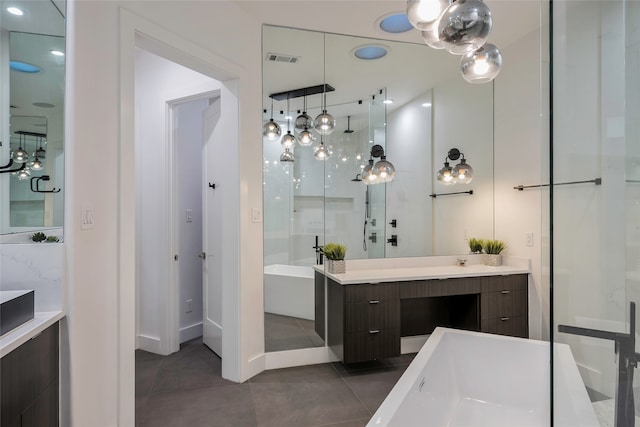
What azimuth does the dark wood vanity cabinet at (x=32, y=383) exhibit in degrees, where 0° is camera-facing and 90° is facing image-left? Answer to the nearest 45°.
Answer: approximately 315°

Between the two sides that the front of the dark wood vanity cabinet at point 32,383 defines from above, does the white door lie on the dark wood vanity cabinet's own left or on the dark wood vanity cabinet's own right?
on the dark wood vanity cabinet's own left

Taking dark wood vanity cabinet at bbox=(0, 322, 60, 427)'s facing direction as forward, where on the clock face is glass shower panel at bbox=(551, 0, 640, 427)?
The glass shower panel is roughly at 12 o'clock from the dark wood vanity cabinet.

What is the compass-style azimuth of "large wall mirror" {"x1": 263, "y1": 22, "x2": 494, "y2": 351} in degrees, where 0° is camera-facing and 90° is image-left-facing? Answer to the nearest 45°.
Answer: approximately 0°

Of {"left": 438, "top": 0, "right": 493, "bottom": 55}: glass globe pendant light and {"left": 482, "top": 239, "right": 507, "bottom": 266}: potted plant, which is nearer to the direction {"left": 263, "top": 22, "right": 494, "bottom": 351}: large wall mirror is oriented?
the glass globe pendant light

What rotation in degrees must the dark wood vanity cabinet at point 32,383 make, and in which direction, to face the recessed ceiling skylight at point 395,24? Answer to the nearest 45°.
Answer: approximately 45° to its left

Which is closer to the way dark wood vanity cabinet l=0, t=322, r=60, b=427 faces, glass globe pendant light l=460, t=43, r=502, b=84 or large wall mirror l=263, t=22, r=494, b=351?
the glass globe pendant light

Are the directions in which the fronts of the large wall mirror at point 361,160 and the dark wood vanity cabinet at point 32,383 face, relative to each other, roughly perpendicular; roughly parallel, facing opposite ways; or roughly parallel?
roughly perpendicular

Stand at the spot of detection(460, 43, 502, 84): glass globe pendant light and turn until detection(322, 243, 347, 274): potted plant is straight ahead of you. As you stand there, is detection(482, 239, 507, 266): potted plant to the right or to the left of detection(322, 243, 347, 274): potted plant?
right
